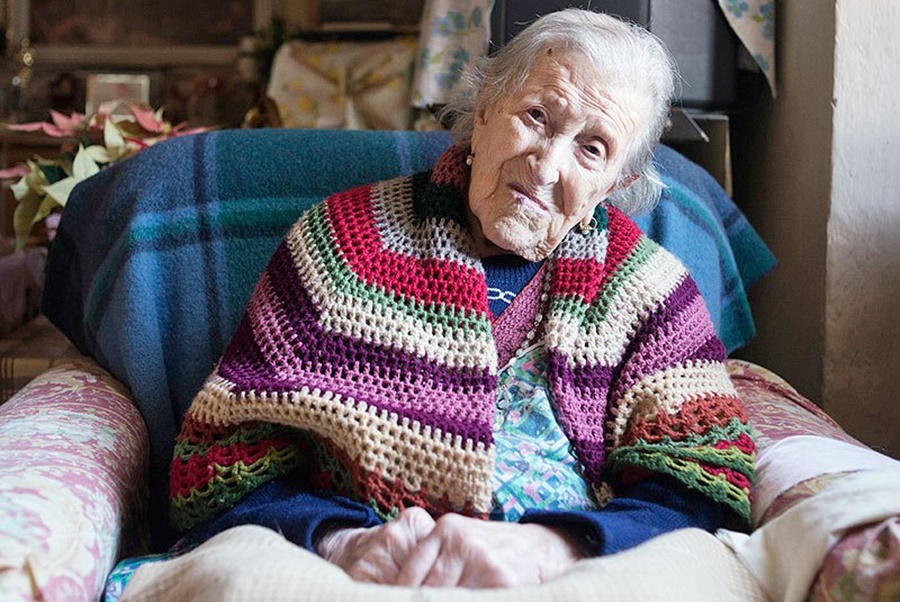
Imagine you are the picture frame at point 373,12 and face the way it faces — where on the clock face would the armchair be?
The armchair is roughly at 12 o'clock from the picture frame.

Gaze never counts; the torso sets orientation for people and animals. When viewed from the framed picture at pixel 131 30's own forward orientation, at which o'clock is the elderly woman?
The elderly woman is roughly at 12 o'clock from the framed picture.

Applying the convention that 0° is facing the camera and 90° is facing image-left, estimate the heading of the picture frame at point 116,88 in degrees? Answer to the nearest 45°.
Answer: approximately 0°

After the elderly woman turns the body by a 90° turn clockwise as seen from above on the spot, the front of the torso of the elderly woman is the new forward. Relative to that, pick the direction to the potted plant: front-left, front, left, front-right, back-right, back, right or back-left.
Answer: front-right

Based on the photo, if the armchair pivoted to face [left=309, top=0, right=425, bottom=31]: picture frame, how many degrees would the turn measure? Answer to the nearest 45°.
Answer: approximately 180°
